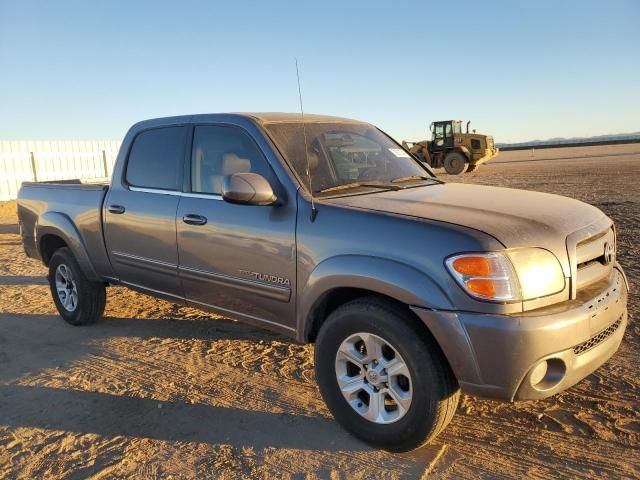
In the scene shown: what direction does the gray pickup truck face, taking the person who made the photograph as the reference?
facing the viewer and to the right of the viewer

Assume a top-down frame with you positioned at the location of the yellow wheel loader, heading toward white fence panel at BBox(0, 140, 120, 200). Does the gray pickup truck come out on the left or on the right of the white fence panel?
left

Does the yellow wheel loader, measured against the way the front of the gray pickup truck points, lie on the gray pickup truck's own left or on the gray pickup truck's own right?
on the gray pickup truck's own left

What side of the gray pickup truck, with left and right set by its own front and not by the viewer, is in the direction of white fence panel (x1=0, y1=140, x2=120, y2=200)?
back

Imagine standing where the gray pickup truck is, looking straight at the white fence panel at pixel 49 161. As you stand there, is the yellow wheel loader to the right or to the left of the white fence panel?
right
